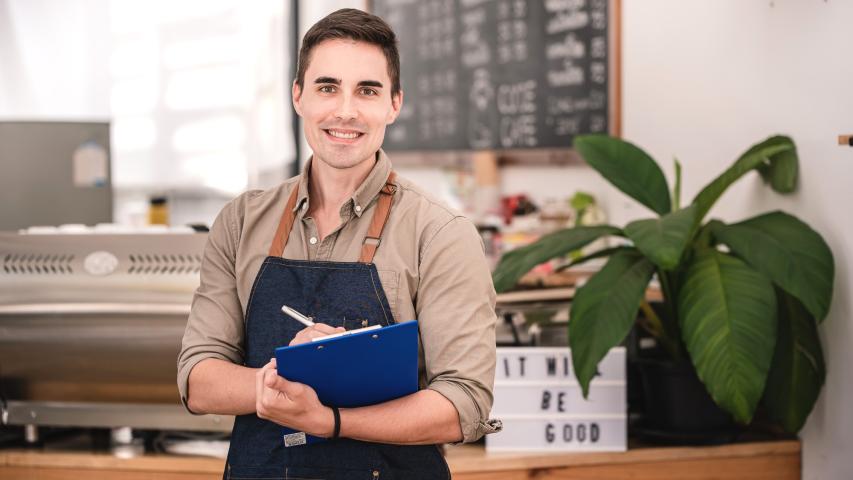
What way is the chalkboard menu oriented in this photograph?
toward the camera

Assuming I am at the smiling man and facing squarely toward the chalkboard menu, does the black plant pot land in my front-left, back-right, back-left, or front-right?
front-right

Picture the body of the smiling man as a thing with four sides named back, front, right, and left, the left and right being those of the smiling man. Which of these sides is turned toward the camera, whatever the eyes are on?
front

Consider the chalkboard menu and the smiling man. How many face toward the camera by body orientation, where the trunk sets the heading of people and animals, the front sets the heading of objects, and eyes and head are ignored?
2

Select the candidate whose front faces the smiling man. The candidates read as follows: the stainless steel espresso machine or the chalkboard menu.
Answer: the chalkboard menu

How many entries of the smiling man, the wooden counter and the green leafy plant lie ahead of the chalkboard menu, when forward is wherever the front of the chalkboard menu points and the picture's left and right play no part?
3
